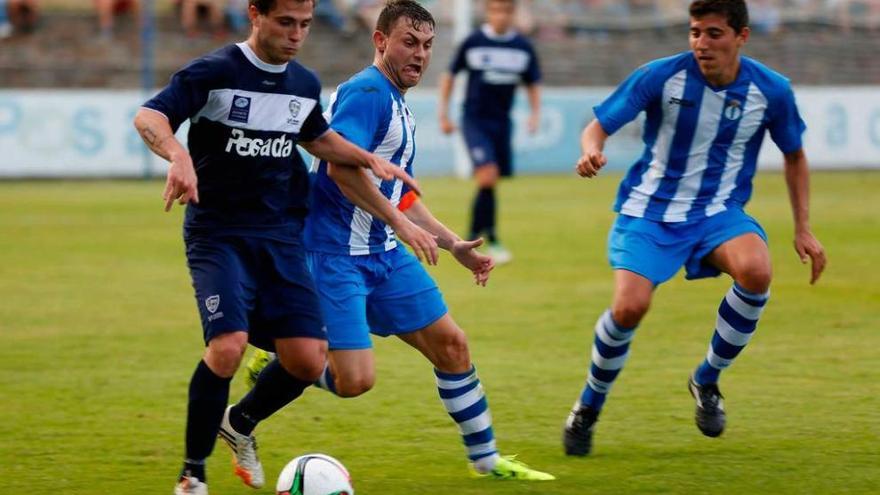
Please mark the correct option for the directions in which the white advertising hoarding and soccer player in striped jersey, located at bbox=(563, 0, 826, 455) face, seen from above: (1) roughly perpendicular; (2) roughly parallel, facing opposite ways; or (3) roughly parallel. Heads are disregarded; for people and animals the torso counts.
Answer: roughly parallel

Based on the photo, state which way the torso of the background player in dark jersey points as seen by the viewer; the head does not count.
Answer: toward the camera

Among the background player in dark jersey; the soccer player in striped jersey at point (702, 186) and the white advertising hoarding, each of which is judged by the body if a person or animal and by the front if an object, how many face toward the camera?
3

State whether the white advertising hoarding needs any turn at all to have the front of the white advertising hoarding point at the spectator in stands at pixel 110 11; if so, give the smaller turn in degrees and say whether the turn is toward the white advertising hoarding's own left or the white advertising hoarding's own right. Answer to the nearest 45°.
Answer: approximately 135° to the white advertising hoarding's own right

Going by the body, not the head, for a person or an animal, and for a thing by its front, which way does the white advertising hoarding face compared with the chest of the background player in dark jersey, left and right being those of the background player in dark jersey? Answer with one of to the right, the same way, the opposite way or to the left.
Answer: the same way

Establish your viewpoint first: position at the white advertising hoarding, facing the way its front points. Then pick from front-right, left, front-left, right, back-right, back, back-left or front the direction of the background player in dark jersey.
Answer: front

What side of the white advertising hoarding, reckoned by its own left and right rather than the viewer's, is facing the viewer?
front

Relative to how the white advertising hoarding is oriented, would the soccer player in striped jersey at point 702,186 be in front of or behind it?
in front

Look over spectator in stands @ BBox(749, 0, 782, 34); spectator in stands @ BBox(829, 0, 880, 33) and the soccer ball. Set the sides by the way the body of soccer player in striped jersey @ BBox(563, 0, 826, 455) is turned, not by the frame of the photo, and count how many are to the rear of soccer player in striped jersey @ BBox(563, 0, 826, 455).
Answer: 2

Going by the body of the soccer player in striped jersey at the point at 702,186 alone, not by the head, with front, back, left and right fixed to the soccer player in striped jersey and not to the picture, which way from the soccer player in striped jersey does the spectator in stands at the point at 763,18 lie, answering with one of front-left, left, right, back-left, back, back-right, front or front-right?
back

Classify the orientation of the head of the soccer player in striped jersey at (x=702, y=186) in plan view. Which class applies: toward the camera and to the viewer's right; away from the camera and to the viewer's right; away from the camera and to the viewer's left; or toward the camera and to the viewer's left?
toward the camera and to the viewer's left

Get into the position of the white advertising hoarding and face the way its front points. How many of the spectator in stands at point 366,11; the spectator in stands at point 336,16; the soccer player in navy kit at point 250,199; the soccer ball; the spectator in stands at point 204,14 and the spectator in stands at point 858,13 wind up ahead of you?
2

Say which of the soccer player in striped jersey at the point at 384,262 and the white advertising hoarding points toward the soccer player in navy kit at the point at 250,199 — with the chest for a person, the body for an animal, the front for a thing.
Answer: the white advertising hoarding

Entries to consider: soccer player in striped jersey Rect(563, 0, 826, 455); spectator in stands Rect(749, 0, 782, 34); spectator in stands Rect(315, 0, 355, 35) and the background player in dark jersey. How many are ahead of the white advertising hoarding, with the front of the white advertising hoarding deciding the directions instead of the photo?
2

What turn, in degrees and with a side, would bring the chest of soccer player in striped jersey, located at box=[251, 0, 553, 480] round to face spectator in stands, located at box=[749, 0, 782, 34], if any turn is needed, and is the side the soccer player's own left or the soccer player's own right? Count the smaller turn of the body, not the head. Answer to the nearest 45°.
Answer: approximately 135° to the soccer player's own left

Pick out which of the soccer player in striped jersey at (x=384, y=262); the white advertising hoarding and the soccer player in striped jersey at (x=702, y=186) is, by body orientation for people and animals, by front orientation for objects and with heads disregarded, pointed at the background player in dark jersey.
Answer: the white advertising hoarding

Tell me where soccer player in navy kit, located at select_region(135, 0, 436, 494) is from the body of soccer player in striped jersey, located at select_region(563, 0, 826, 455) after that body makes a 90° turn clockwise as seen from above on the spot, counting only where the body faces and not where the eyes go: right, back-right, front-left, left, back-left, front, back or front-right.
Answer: front-left

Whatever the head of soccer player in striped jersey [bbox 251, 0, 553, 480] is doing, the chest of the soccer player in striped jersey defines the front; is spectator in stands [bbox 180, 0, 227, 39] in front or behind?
behind

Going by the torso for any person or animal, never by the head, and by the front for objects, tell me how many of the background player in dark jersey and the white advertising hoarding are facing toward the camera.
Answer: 2
